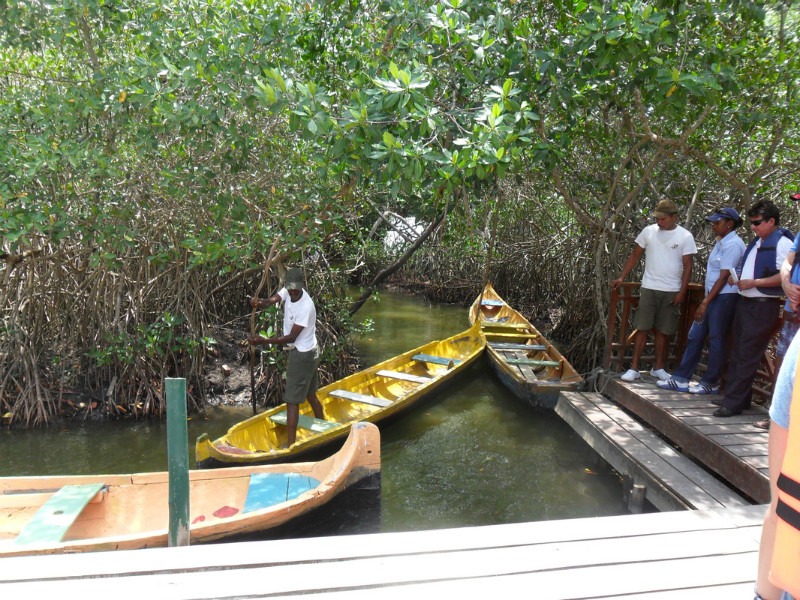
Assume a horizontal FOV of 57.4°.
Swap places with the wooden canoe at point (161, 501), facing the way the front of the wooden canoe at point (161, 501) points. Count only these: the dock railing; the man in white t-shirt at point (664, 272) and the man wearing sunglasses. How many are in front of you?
3

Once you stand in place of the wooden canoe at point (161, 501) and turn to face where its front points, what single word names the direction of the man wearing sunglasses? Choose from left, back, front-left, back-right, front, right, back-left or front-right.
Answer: front

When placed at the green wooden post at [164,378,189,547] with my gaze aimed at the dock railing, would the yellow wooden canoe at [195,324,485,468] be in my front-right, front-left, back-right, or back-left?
front-left

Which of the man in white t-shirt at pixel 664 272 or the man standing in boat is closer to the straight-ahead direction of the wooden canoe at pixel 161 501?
the man in white t-shirt

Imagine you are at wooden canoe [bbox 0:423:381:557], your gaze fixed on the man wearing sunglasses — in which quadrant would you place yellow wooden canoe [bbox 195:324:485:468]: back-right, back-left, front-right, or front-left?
front-left

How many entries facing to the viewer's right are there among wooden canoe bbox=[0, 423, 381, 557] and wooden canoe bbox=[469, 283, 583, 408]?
1

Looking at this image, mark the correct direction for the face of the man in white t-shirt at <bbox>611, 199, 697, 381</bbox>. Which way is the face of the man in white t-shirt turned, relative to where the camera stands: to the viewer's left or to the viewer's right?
to the viewer's left

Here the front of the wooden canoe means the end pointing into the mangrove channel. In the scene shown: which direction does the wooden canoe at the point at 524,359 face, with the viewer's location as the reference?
facing away from the viewer and to the left of the viewer

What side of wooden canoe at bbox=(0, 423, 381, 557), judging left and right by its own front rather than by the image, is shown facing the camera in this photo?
right

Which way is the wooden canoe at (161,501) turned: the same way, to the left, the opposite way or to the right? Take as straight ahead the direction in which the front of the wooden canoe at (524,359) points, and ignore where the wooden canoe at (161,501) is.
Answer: to the right

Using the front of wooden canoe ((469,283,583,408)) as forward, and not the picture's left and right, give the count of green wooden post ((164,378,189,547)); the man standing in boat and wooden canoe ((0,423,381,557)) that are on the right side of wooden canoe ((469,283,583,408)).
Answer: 0

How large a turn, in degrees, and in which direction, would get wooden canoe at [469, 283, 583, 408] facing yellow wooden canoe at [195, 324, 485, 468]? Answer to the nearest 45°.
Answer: approximately 90° to its left

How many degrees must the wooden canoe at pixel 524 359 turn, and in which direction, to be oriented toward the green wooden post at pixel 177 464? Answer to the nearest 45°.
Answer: approximately 135° to its left
